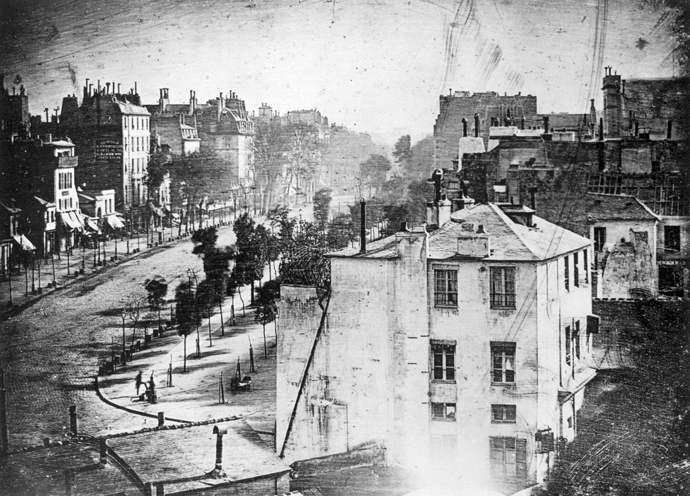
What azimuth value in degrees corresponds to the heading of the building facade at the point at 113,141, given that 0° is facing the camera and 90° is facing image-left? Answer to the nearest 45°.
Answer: approximately 315°
